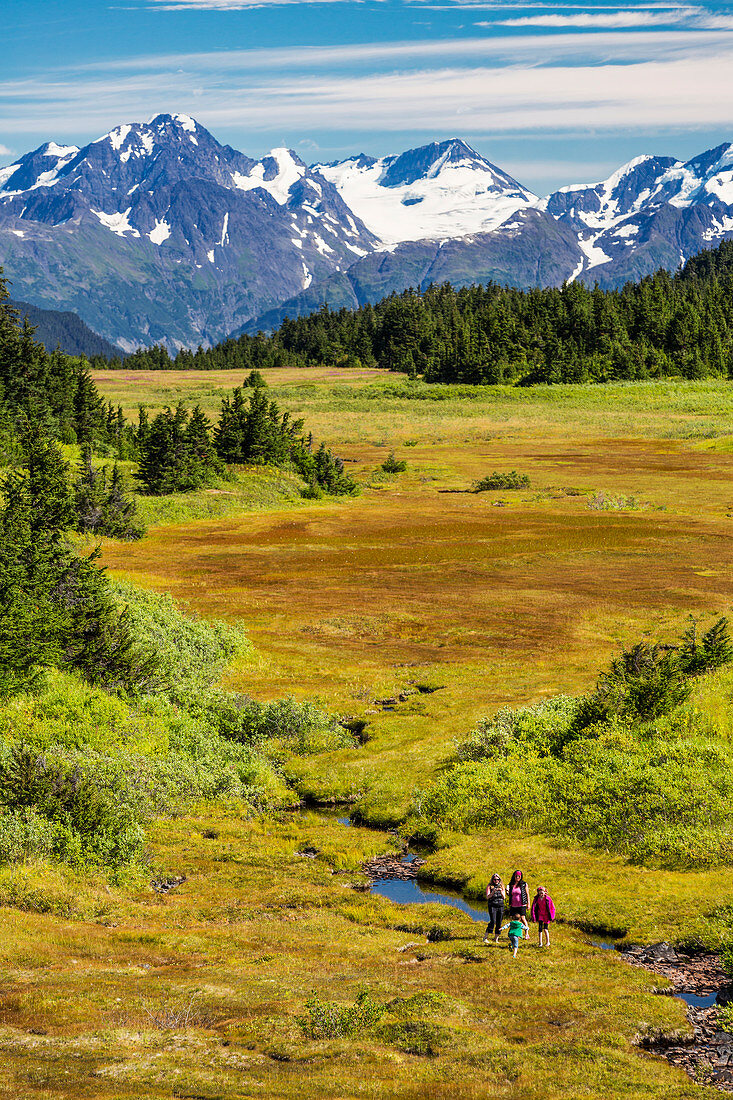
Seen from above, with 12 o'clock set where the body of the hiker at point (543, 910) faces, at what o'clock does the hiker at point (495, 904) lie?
the hiker at point (495, 904) is roughly at 3 o'clock from the hiker at point (543, 910).

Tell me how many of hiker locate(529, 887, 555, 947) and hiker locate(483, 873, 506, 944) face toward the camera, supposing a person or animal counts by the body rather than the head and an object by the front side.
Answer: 2

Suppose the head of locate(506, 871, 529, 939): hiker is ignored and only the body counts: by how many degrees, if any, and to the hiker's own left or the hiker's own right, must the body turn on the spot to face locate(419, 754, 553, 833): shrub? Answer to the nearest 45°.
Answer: approximately 180°

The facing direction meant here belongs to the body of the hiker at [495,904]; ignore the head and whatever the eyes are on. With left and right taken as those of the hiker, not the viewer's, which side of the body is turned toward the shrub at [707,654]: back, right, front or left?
back

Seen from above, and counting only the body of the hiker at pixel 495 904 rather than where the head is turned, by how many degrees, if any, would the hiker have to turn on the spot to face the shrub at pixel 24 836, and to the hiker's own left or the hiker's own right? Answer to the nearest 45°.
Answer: approximately 90° to the hiker's own right

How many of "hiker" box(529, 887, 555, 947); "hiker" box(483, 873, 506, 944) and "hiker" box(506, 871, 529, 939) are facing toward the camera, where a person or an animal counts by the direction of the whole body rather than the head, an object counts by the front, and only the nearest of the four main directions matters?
3

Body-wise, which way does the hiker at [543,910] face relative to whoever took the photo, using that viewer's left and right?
facing the viewer

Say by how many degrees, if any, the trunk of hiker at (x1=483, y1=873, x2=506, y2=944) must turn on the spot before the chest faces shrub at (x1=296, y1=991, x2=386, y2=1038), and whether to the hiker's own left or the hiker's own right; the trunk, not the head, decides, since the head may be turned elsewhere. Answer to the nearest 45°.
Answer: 0° — they already face it
